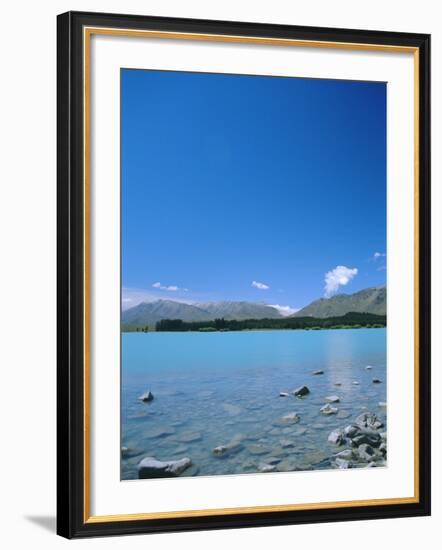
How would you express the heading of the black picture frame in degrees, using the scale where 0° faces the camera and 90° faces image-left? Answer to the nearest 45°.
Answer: approximately 315°
